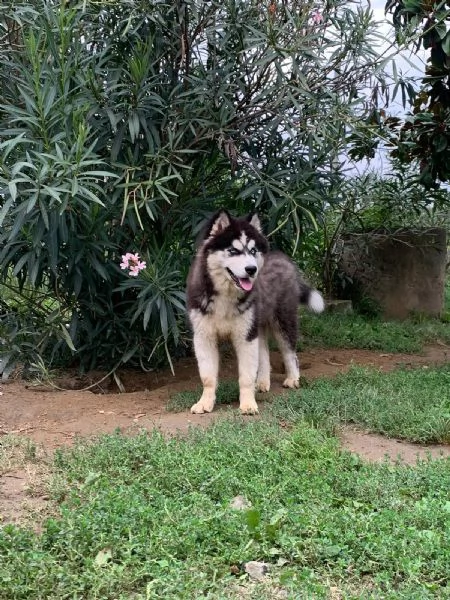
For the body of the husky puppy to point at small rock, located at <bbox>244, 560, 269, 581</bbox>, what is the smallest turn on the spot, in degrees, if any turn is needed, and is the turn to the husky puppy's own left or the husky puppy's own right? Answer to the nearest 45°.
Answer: approximately 45° to the husky puppy's own left

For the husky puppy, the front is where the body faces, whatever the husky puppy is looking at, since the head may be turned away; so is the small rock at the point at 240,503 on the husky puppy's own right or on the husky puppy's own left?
on the husky puppy's own left

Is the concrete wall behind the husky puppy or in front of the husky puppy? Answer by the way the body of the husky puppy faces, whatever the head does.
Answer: behind

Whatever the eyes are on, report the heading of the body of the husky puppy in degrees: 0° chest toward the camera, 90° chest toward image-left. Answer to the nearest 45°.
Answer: approximately 45°

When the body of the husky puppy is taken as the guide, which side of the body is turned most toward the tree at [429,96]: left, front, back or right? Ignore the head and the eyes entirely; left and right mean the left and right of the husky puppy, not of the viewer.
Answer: back

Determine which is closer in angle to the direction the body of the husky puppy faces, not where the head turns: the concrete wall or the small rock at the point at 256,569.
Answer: the small rock

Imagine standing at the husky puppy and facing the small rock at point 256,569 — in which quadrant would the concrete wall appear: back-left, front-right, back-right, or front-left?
back-left
